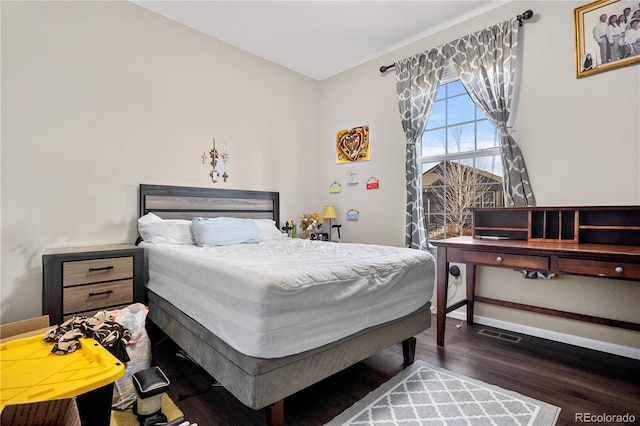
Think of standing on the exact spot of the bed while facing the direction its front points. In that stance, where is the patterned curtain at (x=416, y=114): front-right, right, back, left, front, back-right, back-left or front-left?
left

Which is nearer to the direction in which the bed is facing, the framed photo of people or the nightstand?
the framed photo of people

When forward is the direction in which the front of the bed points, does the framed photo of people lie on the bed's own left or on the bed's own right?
on the bed's own left

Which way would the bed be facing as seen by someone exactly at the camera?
facing the viewer and to the right of the viewer

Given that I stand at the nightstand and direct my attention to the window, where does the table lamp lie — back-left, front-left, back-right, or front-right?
front-left

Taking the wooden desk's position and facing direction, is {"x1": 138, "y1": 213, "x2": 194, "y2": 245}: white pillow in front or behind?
in front

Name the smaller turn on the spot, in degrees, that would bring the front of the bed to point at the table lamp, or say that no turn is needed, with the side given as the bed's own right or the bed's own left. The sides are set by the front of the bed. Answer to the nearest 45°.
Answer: approximately 135° to the bed's own left

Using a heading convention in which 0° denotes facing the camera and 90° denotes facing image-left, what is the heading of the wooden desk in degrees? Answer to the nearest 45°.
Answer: approximately 45°

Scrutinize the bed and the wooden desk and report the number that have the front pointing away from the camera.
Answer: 0

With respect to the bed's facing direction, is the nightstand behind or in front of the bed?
behind
